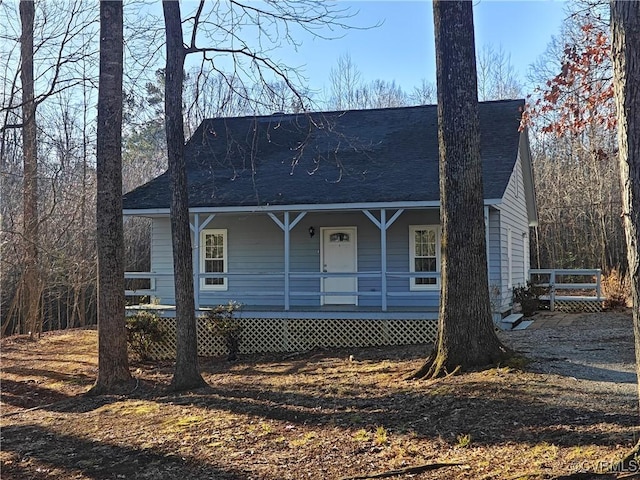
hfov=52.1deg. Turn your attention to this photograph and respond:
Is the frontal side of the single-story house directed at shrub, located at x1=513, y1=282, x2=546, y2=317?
no

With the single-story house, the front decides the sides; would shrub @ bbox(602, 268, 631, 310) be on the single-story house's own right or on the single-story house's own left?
on the single-story house's own left

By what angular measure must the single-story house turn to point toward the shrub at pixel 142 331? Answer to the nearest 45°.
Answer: approximately 90° to its right

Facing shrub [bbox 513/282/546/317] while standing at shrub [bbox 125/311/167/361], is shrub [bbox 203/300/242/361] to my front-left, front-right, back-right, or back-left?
front-right

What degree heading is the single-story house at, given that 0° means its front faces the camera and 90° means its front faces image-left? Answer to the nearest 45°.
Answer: approximately 0°

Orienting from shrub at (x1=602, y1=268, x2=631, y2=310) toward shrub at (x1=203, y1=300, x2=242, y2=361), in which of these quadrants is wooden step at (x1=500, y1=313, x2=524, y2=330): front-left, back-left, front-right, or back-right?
front-left
